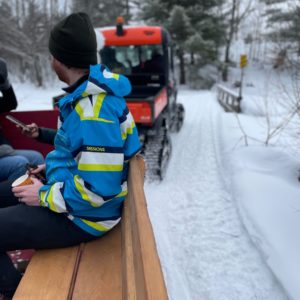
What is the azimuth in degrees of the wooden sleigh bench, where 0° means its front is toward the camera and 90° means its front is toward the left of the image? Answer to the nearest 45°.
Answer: approximately 90°

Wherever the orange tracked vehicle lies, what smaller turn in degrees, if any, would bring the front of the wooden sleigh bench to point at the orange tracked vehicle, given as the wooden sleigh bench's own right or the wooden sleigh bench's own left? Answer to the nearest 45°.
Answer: approximately 90° to the wooden sleigh bench's own right

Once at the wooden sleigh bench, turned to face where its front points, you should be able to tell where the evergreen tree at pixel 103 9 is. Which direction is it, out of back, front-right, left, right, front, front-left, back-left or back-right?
right

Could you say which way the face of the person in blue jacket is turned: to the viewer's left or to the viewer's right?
to the viewer's left

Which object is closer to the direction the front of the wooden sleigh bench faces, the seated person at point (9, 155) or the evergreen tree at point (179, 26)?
the seated person

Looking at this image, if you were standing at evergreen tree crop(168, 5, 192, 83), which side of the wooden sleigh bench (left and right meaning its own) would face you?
right

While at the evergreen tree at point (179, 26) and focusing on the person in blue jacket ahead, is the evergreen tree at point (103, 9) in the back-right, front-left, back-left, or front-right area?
back-right
